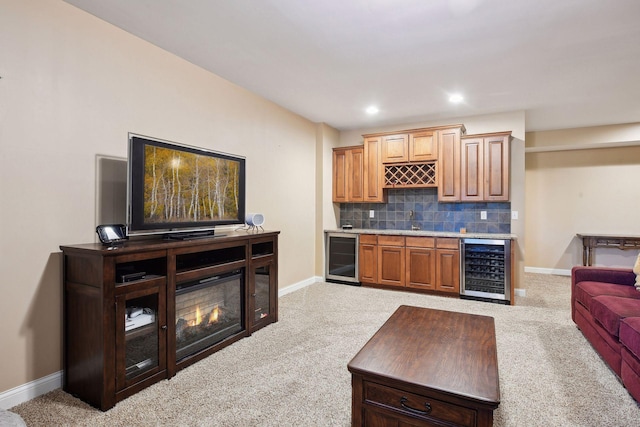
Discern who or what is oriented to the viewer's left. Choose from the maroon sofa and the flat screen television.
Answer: the maroon sofa

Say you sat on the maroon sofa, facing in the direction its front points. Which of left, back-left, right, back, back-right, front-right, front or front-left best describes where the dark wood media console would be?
front-left

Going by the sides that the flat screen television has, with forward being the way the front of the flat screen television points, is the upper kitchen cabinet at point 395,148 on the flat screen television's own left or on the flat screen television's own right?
on the flat screen television's own left

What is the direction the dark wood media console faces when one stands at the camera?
facing the viewer and to the right of the viewer

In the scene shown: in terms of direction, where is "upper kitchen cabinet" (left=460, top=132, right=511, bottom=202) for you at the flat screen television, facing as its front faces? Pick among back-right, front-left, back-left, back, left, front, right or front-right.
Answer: front-left

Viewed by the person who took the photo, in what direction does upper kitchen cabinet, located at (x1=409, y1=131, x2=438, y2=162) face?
facing the viewer

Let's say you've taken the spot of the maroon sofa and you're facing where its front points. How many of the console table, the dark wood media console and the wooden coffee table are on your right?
1

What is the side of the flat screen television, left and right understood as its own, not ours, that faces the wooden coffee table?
front

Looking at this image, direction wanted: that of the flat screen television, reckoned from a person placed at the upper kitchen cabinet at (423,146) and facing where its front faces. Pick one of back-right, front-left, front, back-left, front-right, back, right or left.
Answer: front-right

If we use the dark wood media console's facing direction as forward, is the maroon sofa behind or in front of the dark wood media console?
in front

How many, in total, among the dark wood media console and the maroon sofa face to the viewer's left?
1

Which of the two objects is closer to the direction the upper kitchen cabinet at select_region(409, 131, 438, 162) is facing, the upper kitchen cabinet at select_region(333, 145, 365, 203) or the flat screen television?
the flat screen television

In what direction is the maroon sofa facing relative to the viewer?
to the viewer's left

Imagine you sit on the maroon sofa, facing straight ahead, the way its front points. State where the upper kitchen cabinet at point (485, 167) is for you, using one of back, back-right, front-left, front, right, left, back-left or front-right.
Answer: front-right

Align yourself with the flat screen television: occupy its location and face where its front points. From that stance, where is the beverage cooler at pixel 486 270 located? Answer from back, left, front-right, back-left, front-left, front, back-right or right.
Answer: front-left

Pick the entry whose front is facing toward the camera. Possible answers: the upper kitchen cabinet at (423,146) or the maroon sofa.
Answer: the upper kitchen cabinet

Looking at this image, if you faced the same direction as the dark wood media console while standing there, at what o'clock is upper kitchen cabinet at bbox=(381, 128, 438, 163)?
The upper kitchen cabinet is roughly at 10 o'clock from the dark wood media console.
